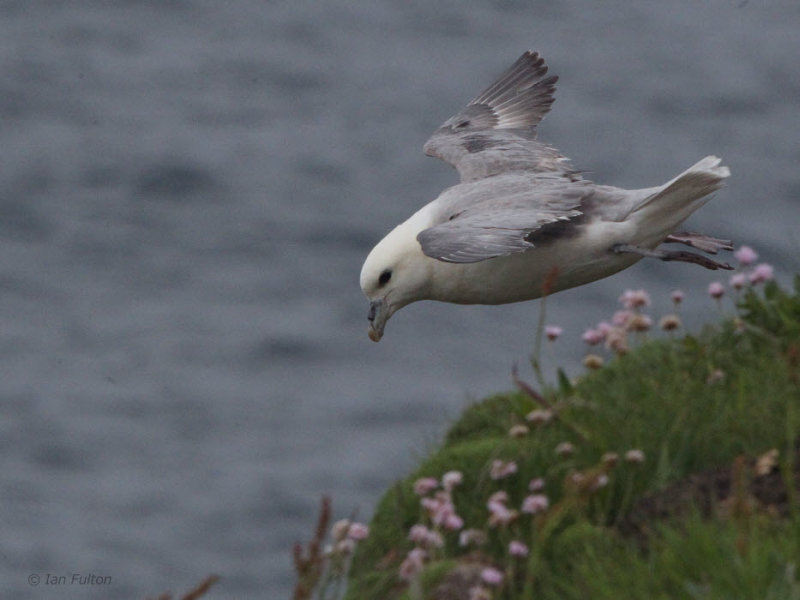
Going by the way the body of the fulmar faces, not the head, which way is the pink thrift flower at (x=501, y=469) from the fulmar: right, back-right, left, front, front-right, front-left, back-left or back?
left

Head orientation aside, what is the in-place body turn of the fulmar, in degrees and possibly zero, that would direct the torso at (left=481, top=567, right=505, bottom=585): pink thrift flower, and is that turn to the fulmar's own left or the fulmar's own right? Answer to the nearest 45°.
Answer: approximately 90° to the fulmar's own left

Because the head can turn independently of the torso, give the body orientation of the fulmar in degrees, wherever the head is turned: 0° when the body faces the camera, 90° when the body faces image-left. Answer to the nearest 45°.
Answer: approximately 90°

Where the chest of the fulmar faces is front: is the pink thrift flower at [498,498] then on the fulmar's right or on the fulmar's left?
on the fulmar's left

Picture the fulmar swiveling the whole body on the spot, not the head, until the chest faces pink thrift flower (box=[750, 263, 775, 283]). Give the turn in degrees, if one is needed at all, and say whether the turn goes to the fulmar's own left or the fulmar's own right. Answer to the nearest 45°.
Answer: approximately 135° to the fulmar's own left

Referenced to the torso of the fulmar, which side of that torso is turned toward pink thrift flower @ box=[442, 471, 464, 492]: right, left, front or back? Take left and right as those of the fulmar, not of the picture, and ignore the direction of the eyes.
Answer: left

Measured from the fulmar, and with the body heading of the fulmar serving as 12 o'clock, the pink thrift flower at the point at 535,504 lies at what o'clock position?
The pink thrift flower is roughly at 9 o'clock from the fulmar.
